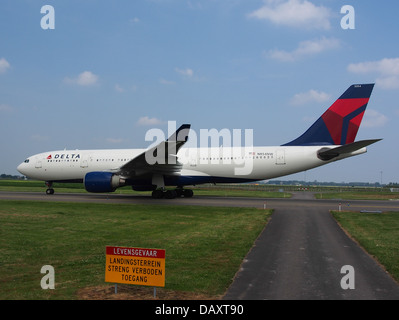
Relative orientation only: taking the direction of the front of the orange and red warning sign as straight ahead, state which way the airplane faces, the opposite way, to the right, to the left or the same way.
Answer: to the right

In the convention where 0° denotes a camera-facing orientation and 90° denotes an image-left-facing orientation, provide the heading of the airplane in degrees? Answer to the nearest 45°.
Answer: approximately 90°

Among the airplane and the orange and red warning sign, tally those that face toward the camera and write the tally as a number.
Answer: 1

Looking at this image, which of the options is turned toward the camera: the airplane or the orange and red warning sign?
the orange and red warning sign

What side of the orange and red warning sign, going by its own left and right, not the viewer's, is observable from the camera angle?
front

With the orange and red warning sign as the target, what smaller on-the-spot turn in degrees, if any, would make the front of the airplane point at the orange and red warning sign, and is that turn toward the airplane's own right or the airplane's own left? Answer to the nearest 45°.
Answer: approximately 90° to the airplane's own left

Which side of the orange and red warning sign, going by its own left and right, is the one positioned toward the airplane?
back
